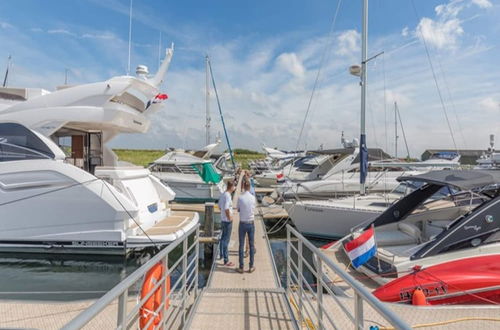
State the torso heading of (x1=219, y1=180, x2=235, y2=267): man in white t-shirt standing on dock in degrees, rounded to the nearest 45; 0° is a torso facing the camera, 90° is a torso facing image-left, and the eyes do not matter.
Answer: approximately 270°

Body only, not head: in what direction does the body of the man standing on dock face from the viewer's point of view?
away from the camera
